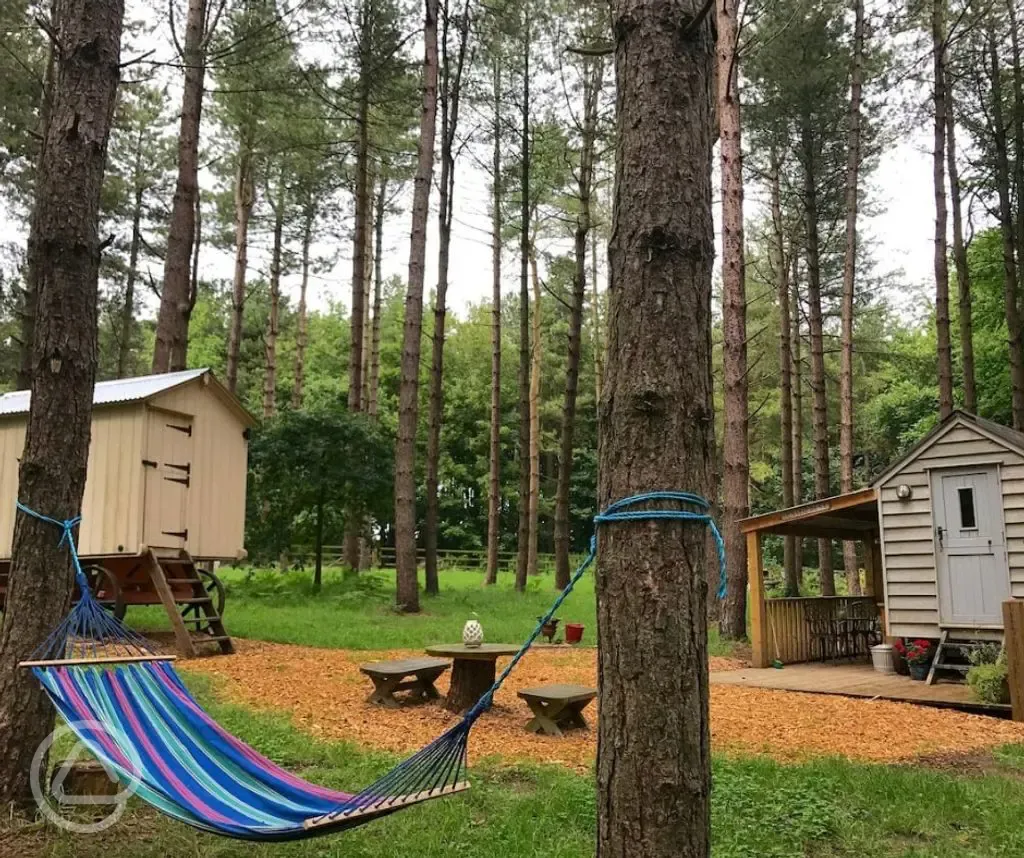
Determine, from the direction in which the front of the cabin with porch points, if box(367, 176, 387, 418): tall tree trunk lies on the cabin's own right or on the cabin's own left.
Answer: on the cabin's own right

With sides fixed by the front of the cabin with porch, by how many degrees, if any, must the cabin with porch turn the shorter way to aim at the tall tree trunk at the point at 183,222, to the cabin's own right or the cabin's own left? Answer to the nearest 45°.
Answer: approximately 90° to the cabin's own right

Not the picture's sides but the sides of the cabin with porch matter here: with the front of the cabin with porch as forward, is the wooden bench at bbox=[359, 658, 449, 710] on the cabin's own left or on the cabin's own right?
on the cabin's own right

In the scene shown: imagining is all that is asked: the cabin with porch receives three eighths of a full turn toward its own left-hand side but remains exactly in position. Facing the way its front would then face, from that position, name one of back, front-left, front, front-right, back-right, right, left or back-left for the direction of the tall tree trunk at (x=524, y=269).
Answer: left

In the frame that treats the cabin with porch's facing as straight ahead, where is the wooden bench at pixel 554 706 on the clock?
The wooden bench is roughly at 1 o'clock from the cabin with porch.

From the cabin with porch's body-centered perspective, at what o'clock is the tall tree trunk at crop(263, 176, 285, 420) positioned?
The tall tree trunk is roughly at 4 o'clock from the cabin with porch.

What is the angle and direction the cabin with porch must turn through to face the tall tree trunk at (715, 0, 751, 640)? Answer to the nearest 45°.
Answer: approximately 135° to its right

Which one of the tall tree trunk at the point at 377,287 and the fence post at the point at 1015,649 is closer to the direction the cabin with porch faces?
the fence post

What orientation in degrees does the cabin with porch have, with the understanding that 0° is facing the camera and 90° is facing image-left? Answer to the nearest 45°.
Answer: approximately 0°

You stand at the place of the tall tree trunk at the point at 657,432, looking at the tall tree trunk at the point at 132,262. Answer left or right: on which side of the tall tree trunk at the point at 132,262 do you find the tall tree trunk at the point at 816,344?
right

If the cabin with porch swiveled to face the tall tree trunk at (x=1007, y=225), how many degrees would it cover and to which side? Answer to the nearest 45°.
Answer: approximately 180°
